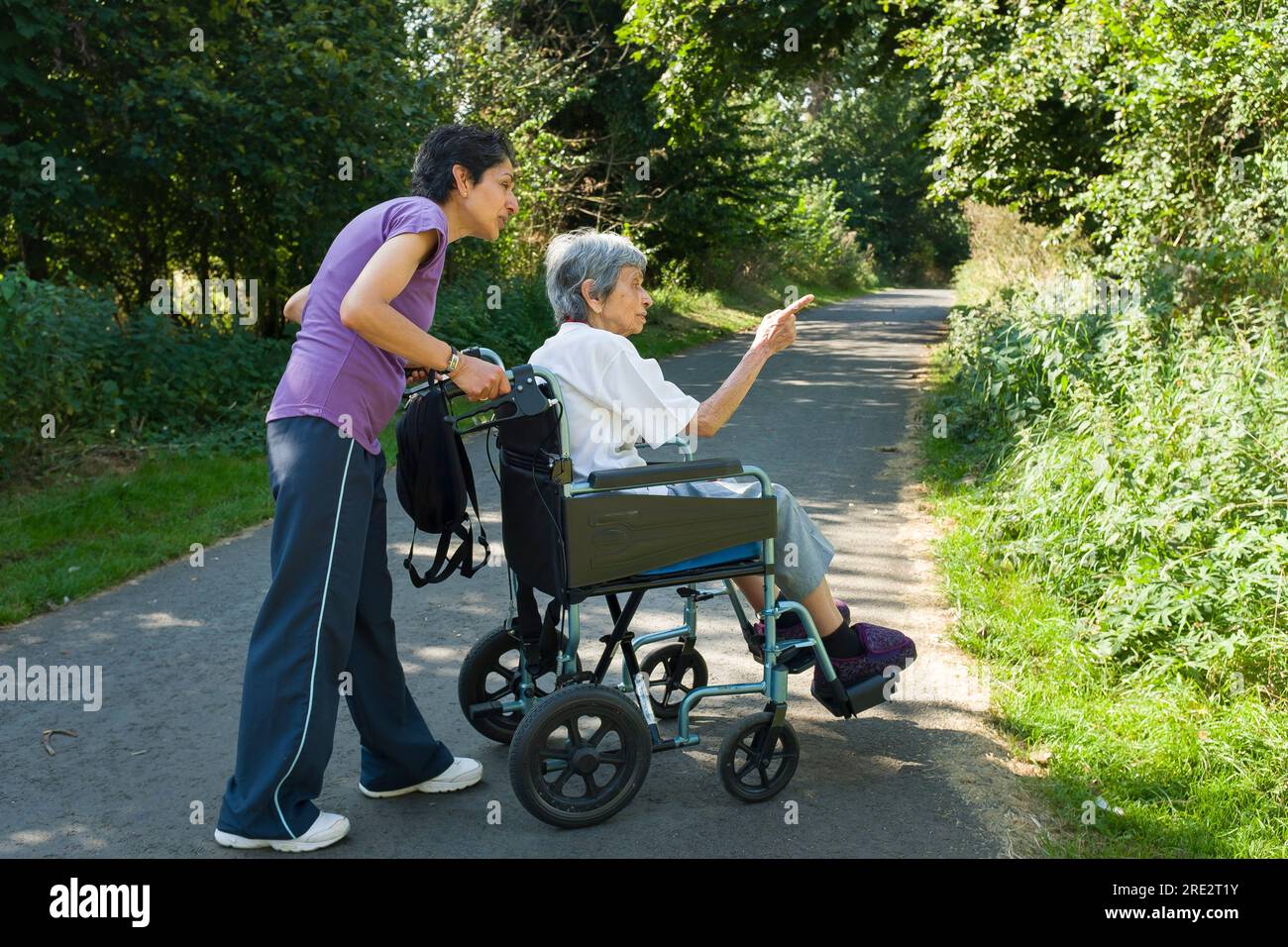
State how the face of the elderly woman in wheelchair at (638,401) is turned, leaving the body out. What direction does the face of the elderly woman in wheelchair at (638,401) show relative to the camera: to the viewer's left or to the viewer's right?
to the viewer's right

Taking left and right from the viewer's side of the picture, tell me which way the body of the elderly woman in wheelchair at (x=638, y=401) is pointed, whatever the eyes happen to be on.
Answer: facing to the right of the viewer

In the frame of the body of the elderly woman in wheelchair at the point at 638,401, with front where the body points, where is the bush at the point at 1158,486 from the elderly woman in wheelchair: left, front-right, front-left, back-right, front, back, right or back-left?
front-left

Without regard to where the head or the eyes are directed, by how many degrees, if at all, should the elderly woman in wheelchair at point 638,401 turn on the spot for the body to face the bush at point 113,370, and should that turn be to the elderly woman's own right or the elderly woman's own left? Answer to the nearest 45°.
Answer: approximately 135° to the elderly woman's own left
